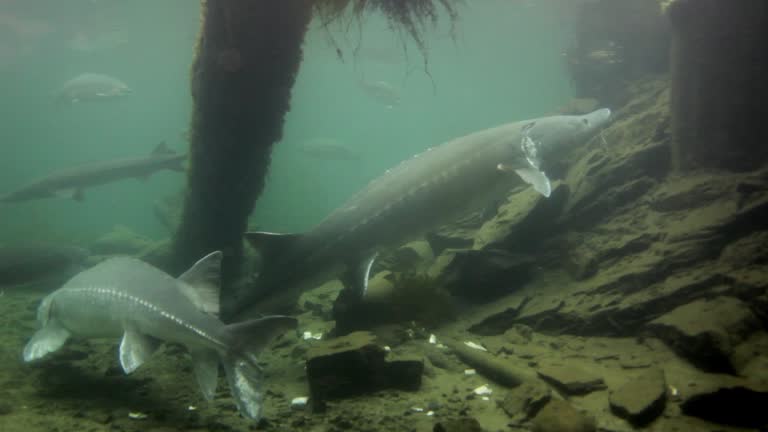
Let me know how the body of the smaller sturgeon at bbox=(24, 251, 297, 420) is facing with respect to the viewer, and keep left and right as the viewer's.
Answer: facing away from the viewer and to the left of the viewer

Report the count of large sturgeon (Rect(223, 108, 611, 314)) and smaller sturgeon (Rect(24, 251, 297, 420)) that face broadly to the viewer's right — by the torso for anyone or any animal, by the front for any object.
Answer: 1

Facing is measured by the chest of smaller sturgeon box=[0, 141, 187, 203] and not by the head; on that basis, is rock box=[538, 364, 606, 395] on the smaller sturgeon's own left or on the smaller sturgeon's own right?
on the smaller sturgeon's own left

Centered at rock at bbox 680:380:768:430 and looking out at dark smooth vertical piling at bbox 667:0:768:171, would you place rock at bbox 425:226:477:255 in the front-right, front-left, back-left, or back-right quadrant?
front-left

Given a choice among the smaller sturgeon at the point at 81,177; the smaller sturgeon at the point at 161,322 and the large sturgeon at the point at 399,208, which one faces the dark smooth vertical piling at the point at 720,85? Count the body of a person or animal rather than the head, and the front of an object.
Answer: the large sturgeon

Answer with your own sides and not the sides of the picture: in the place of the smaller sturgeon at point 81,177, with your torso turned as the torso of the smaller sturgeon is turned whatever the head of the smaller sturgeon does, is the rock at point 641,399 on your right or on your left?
on your left

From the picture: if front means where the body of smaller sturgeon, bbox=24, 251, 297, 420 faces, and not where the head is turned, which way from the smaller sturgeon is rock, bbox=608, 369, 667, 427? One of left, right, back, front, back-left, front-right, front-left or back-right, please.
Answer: back

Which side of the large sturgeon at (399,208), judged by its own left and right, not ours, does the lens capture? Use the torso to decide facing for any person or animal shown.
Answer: right

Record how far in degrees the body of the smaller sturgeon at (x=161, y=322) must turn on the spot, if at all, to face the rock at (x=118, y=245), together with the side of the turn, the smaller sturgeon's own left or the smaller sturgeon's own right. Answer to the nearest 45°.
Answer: approximately 45° to the smaller sturgeon's own right

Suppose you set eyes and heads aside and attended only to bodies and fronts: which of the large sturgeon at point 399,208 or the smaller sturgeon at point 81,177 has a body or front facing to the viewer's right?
the large sturgeon
